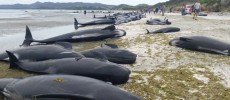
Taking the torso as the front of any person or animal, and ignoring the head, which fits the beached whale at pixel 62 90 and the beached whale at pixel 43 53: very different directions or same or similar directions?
same or similar directions

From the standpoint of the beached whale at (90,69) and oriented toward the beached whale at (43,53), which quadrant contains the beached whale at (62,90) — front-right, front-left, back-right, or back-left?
back-left
